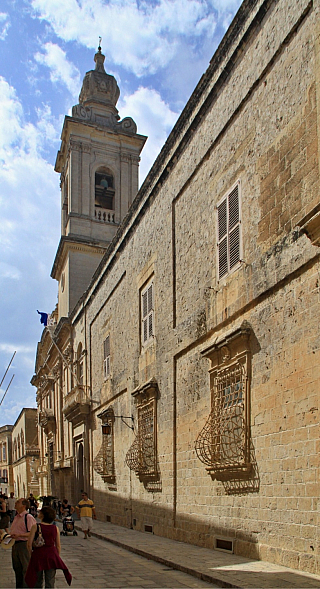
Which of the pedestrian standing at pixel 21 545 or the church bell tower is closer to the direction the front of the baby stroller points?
the pedestrian standing

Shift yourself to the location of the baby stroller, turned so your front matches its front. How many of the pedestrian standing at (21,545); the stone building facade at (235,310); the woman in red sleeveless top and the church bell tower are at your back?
1

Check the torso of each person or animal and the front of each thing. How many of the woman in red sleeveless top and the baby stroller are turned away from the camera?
1

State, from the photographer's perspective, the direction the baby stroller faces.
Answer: facing the viewer

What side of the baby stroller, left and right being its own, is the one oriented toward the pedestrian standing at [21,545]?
front

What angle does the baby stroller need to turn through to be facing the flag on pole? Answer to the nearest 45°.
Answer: approximately 180°

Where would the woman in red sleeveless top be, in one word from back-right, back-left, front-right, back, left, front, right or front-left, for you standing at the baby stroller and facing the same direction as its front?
front

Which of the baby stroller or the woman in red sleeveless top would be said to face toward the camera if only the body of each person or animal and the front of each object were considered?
the baby stroller

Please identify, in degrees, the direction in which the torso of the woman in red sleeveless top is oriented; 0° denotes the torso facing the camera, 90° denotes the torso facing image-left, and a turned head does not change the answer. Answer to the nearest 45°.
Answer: approximately 180°

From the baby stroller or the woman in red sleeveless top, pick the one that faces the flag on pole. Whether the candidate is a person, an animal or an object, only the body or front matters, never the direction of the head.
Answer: the woman in red sleeveless top

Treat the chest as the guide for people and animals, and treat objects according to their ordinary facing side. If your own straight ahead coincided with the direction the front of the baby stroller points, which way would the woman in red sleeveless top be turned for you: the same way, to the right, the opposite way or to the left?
the opposite way

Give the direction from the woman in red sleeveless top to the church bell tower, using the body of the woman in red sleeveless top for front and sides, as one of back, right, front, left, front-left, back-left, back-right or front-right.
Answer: front

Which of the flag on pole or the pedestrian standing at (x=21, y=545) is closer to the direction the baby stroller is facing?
the pedestrian standing
